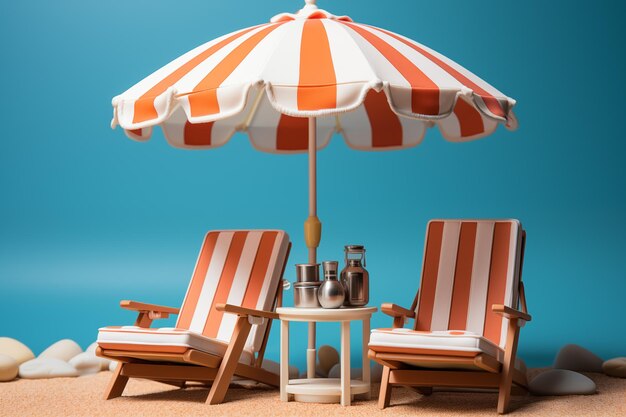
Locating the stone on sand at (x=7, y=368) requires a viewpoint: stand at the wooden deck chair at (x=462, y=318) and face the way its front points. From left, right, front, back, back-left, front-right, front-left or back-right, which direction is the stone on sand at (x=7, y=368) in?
front-right

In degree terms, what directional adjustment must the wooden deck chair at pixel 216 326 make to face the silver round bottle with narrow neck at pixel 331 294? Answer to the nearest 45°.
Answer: approximately 90° to its left

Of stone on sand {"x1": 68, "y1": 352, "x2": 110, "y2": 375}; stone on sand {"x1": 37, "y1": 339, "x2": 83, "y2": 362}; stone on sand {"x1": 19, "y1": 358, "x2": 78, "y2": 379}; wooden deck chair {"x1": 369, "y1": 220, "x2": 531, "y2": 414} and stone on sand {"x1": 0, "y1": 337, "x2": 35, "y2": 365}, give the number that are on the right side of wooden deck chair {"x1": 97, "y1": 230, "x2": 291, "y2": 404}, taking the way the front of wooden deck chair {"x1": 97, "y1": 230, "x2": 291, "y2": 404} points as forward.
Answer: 4

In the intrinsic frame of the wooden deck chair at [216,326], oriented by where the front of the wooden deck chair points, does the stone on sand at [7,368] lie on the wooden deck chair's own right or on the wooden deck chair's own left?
on the wooden deck chair's own right

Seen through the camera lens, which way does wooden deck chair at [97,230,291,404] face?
facing the viewer and to the left of the viewer

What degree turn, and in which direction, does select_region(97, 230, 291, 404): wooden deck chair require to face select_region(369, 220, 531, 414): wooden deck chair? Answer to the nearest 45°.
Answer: approximately 135° to its left

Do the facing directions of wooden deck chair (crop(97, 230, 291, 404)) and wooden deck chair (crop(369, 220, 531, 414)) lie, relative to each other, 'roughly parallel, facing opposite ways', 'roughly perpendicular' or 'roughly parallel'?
roughly parallel

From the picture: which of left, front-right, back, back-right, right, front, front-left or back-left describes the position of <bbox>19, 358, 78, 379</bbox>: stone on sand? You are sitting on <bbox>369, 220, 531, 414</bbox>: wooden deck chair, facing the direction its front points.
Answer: front-right

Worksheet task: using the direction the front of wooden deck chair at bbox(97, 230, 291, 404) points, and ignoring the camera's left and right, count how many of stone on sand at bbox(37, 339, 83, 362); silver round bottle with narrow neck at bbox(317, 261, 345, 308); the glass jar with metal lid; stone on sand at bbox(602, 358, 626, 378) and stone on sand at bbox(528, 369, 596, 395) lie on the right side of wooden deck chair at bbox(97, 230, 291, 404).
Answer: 1

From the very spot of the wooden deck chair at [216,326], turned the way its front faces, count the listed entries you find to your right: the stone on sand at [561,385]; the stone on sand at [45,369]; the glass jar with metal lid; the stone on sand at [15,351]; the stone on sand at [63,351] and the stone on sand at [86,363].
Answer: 4

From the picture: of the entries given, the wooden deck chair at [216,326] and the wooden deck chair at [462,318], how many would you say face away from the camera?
0

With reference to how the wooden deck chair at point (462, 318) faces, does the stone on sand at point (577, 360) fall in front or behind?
behind

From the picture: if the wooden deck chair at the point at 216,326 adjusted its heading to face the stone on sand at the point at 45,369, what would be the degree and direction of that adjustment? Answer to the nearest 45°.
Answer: approximately 90° to its right

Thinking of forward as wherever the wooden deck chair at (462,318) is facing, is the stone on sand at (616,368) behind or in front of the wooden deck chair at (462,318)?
behind

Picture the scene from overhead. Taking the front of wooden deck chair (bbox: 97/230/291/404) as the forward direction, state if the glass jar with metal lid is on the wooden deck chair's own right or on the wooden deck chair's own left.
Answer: on the wooden deck chair's own left
